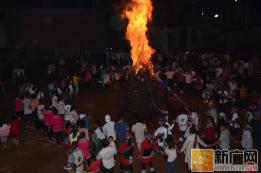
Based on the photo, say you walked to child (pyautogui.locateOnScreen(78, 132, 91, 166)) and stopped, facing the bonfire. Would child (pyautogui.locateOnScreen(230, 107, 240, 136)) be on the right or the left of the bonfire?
right

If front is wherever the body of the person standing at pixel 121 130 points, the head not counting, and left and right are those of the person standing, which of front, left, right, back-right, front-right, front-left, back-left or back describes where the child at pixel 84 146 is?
back-left

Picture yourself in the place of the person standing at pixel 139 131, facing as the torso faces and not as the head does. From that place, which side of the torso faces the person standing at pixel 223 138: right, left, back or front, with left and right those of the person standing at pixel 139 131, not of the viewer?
right

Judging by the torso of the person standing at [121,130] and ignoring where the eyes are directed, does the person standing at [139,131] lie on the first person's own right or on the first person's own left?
on the first person's own right

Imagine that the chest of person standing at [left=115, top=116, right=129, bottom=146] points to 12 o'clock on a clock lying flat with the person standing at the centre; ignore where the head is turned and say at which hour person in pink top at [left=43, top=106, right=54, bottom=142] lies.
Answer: The person in pink top is roughly at 10 o'clock from the person standing.

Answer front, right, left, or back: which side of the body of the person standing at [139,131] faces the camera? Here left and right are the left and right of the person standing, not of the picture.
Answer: back

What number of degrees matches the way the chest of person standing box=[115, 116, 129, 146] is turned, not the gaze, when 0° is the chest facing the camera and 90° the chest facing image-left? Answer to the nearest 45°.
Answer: approximately 180°

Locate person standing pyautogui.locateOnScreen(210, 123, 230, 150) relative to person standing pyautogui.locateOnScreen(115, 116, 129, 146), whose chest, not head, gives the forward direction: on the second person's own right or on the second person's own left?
on the second person's own right

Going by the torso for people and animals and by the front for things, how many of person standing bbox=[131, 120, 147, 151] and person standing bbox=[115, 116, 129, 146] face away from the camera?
2

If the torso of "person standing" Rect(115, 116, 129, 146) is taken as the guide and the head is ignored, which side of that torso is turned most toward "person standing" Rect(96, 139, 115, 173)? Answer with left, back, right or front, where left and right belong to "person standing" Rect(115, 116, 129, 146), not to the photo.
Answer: back

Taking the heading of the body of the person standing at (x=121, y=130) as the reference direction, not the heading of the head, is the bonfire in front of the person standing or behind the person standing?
in front
